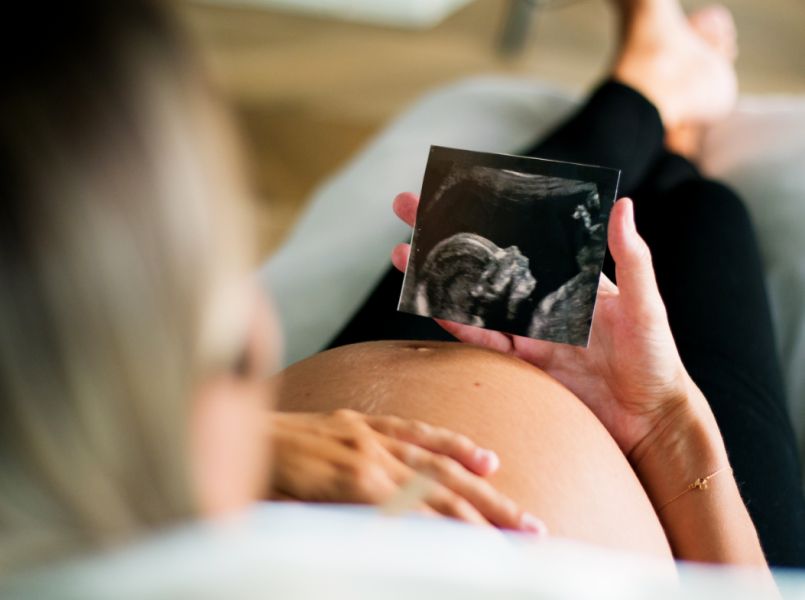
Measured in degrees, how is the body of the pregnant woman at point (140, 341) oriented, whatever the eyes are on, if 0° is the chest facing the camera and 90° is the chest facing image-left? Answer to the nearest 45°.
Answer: approximately 225°
